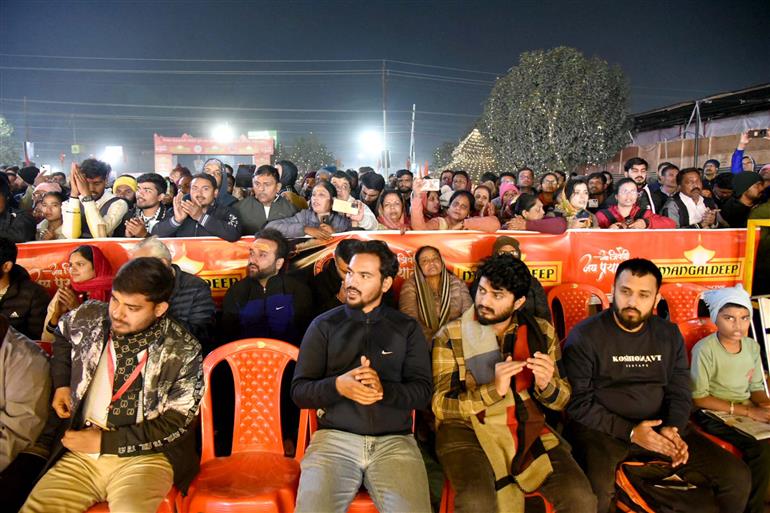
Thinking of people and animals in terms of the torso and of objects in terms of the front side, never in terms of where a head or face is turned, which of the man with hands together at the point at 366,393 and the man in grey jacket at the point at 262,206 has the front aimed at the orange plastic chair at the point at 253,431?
the man in grey jacket

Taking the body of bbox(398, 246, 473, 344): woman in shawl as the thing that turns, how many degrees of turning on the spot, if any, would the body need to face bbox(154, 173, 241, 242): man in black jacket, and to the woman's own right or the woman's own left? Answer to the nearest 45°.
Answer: approximately 90° to the woman's own right

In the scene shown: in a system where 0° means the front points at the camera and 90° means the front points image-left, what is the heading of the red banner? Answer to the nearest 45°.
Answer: approximately 0°

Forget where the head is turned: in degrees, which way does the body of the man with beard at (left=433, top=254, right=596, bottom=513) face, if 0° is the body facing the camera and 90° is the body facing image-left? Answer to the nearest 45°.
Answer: approximately 0°

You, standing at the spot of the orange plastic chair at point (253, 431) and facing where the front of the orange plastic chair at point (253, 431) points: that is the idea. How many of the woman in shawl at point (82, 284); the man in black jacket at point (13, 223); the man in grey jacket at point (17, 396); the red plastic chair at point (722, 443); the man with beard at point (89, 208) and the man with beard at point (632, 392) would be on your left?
2

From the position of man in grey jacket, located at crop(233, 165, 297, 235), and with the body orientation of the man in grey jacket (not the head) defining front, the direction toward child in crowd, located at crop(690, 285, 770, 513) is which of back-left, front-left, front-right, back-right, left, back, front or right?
front-left

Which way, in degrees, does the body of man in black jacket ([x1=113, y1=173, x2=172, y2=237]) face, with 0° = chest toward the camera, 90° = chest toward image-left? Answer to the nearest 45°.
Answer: approximately 45°

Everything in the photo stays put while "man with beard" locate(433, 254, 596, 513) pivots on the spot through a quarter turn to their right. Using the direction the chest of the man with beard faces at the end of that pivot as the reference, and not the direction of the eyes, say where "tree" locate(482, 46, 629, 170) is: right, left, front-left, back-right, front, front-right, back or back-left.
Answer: right
